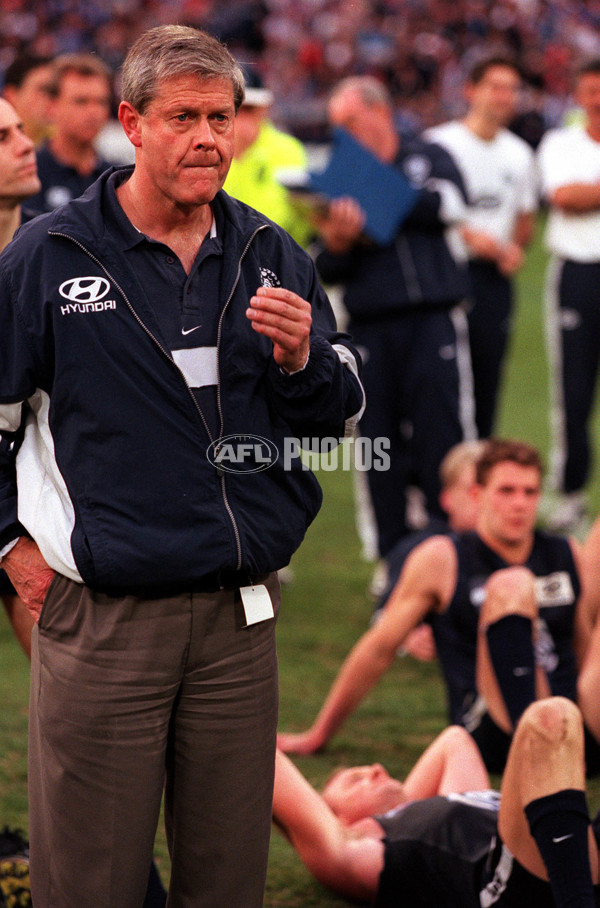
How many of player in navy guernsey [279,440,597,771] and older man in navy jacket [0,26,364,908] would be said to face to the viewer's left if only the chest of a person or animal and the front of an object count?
0

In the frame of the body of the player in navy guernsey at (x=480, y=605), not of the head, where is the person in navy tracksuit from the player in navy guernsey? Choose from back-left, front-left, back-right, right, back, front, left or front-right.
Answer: back

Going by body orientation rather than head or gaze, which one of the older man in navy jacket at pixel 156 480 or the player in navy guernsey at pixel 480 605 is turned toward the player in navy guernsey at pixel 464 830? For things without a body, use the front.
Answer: the player in navy guernsey at pixel 480 605

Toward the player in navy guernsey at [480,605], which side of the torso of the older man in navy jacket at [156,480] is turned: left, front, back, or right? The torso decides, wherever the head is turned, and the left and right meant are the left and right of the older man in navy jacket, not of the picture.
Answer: back

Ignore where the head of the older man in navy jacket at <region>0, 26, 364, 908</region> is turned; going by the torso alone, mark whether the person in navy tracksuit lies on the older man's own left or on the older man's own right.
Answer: on the older man's own left

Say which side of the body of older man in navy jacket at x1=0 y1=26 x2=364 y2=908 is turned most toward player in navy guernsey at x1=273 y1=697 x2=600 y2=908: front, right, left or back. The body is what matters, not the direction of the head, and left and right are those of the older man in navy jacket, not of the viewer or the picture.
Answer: left

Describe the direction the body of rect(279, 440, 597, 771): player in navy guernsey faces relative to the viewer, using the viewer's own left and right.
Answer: facing the viewer

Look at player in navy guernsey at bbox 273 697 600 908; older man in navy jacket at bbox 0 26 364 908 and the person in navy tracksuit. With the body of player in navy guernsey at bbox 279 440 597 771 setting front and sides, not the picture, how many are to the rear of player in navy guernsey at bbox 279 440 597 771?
1

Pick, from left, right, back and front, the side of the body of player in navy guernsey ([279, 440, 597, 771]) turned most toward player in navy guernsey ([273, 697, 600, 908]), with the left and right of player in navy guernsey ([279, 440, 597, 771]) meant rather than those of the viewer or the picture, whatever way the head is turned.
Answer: front

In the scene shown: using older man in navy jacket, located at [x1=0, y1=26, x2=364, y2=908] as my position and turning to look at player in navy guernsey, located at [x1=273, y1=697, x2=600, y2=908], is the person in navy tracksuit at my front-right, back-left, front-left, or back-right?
front-left

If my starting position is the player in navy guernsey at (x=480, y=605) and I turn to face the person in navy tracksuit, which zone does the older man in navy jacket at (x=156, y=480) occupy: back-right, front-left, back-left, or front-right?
back-left

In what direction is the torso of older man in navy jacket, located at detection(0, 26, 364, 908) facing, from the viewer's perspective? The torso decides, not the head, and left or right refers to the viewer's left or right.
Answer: facing the viewer and to the right of the viewer

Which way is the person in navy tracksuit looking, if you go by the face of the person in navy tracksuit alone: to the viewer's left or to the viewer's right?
to the viewer's left
